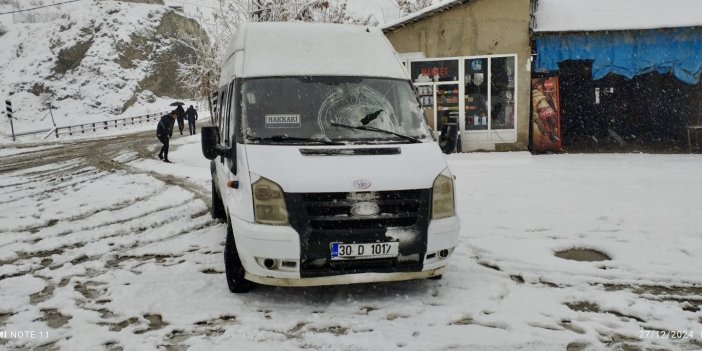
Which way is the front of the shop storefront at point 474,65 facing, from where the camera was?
facing the viewer

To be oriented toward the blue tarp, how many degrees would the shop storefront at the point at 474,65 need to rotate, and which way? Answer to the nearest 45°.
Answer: approximately 90° to its left

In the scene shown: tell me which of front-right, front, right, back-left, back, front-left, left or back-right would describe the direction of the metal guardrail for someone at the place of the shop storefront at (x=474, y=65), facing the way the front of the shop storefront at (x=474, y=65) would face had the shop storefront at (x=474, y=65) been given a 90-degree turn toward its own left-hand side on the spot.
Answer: back-left

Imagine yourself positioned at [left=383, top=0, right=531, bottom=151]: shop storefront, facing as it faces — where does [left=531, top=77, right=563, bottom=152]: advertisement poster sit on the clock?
The advertisement poster is roughly at 9 o'clock from the shop storefront.
